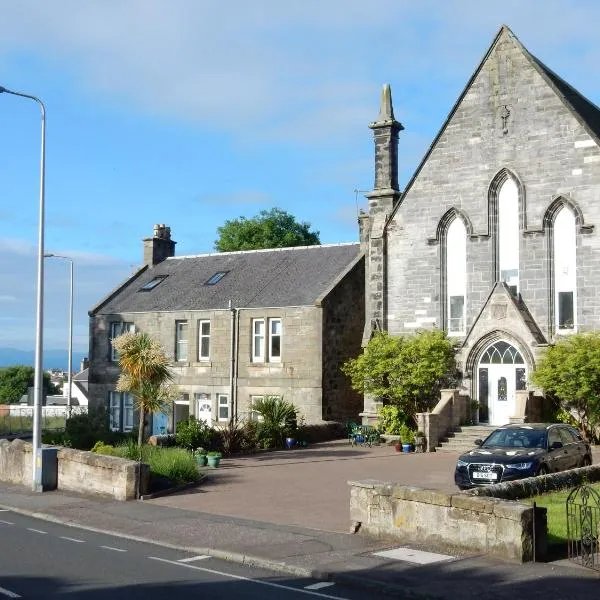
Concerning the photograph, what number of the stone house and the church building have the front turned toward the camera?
2

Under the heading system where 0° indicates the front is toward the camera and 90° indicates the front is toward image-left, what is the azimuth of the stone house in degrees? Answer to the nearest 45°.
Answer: approximately 0°

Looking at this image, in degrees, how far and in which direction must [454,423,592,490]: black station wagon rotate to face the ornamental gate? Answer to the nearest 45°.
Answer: approximately 45° to its left

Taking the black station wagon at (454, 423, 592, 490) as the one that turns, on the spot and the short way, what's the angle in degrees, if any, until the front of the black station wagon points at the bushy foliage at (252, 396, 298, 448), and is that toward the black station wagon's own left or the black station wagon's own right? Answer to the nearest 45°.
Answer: approximately 90° to the black station wagon's own right

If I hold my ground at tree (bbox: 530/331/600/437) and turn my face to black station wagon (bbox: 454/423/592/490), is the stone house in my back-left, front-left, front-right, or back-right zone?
back-right

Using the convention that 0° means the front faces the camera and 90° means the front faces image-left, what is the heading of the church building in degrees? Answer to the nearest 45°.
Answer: approximately 0°
